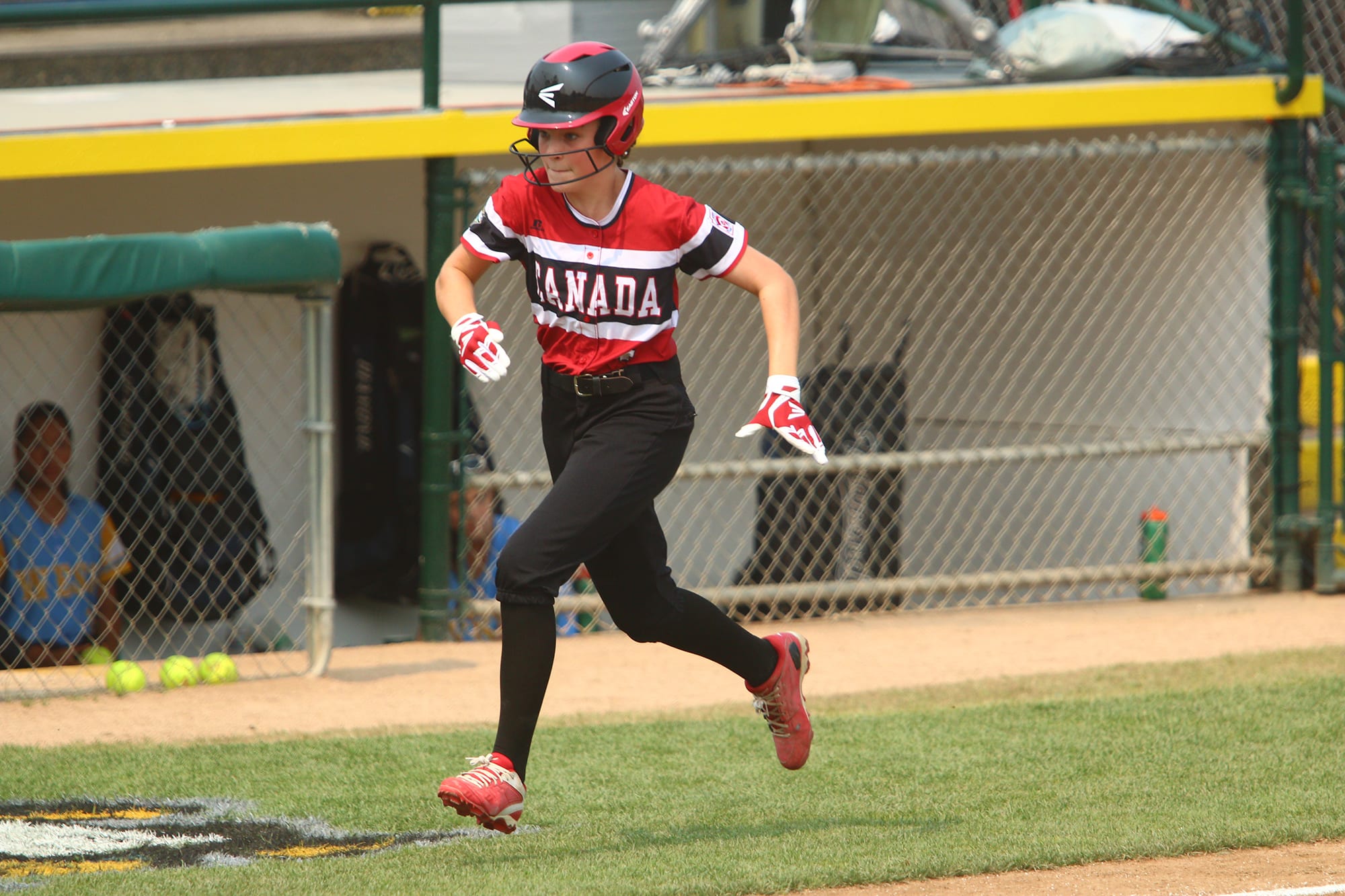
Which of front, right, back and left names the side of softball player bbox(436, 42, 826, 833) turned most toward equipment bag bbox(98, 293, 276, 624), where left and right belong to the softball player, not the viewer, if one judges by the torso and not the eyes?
right

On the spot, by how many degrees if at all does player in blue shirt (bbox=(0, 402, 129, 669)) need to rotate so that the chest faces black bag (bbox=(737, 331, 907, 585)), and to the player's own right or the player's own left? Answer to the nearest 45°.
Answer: approximately 90° to the player's own left

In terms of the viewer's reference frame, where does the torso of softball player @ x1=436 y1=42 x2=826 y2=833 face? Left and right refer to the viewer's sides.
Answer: facing the viewer and to the left of the viewer

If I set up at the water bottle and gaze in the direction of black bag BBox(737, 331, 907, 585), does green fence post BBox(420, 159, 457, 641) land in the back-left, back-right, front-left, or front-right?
front-left

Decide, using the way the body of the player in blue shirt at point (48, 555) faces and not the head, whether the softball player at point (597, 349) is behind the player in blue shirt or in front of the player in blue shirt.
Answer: in front

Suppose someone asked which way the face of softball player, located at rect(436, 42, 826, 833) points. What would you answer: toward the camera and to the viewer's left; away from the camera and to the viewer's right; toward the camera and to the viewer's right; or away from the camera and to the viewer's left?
toward the camera and to the viewer's left

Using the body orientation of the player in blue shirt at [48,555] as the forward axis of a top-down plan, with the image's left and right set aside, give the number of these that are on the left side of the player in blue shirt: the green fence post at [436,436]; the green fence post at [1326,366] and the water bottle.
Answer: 3

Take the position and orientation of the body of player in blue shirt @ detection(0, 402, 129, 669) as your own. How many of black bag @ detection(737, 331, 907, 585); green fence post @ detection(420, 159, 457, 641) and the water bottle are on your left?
3

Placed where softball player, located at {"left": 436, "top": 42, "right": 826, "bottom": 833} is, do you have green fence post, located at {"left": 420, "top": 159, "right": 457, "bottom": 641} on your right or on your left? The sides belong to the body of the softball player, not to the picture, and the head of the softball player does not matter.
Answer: on your right

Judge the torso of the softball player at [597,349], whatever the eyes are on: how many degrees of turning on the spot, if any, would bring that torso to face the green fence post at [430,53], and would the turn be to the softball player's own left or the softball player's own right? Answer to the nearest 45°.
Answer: approximately 135° to the softball player's own right

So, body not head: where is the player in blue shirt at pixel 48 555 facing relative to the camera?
toward the camera

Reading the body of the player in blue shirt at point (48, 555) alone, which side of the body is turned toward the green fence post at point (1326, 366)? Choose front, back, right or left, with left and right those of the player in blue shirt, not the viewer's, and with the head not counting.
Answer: left

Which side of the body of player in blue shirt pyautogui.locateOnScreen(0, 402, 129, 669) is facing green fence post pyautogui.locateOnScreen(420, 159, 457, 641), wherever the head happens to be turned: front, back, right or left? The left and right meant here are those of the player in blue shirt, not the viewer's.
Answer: left

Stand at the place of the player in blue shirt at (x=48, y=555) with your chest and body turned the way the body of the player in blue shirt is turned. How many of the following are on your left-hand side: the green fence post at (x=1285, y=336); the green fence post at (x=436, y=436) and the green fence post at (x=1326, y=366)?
3

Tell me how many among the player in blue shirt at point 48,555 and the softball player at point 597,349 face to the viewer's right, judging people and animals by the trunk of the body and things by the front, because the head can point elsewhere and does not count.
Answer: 0
